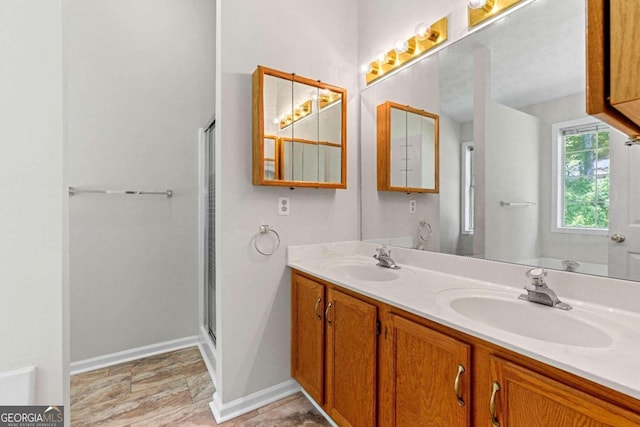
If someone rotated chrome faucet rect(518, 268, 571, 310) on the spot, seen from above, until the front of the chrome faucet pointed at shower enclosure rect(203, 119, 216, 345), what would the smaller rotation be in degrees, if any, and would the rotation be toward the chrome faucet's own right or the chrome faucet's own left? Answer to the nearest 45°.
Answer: approximately 45° to the chrome faucet's own right

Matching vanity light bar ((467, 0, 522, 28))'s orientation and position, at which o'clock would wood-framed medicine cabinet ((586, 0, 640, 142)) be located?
The wood-framed medicine cabinet is roughly at 10 o'clock from the vanity light bar.

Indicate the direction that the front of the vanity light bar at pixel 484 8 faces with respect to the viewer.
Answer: facing the viewer and to the left of the viewer

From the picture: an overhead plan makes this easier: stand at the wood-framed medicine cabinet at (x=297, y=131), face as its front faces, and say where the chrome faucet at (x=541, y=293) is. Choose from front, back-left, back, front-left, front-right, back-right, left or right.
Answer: front

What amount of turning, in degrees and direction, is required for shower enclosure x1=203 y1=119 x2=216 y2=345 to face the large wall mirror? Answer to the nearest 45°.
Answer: approximately 135° to its left

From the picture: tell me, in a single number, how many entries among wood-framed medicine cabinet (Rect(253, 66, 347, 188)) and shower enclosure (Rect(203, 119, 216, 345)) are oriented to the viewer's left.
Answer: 1
